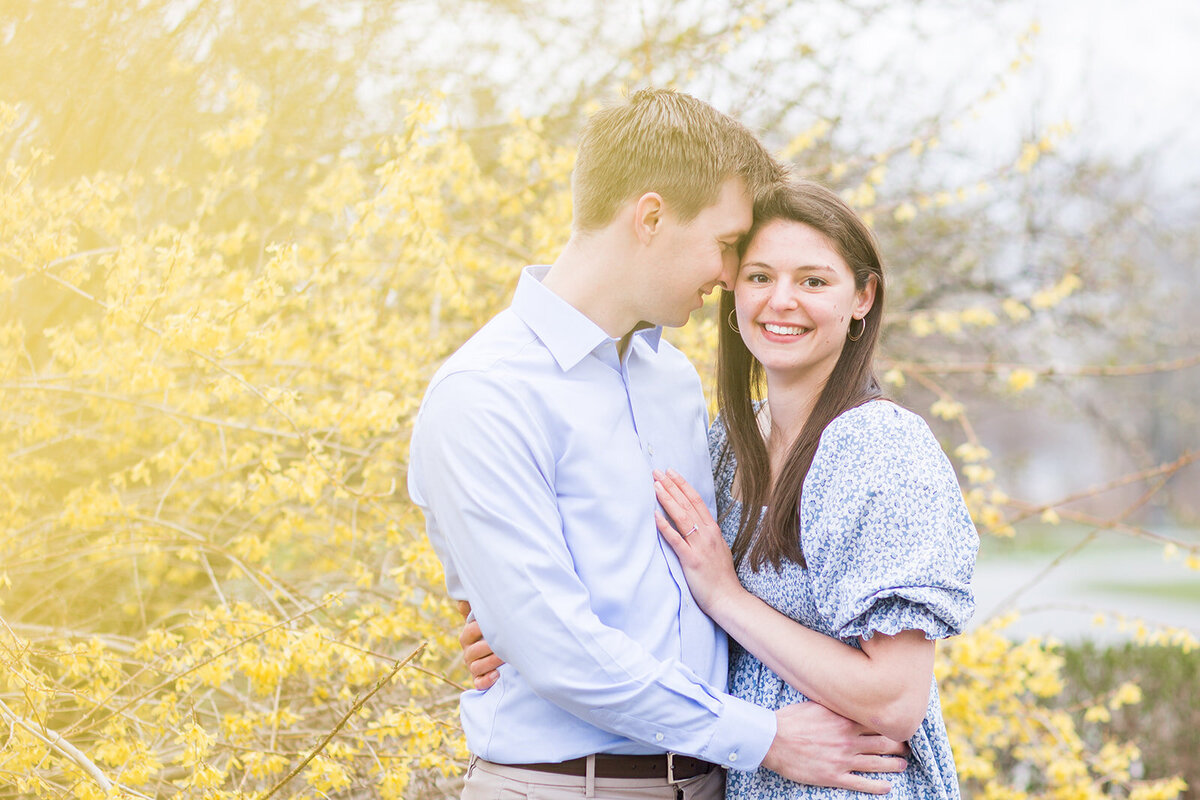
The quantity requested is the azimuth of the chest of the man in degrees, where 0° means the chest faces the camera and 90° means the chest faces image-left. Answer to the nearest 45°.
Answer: approximately 315°

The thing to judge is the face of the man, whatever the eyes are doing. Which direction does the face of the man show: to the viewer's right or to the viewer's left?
to the viewer's right

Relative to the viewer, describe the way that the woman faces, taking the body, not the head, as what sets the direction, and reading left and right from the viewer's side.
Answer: facing the viewer and to the left of the viewer

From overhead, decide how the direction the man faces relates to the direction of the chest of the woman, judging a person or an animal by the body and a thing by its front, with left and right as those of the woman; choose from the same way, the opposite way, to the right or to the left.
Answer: to the left

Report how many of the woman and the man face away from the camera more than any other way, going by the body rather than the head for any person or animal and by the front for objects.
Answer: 0
